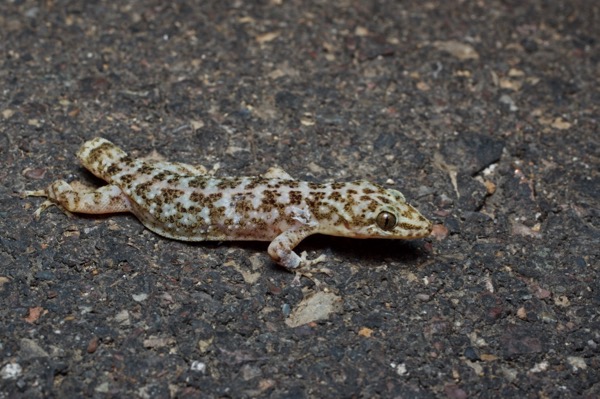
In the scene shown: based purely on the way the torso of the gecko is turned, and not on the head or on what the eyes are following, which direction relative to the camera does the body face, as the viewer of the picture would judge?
to the viewer's right
